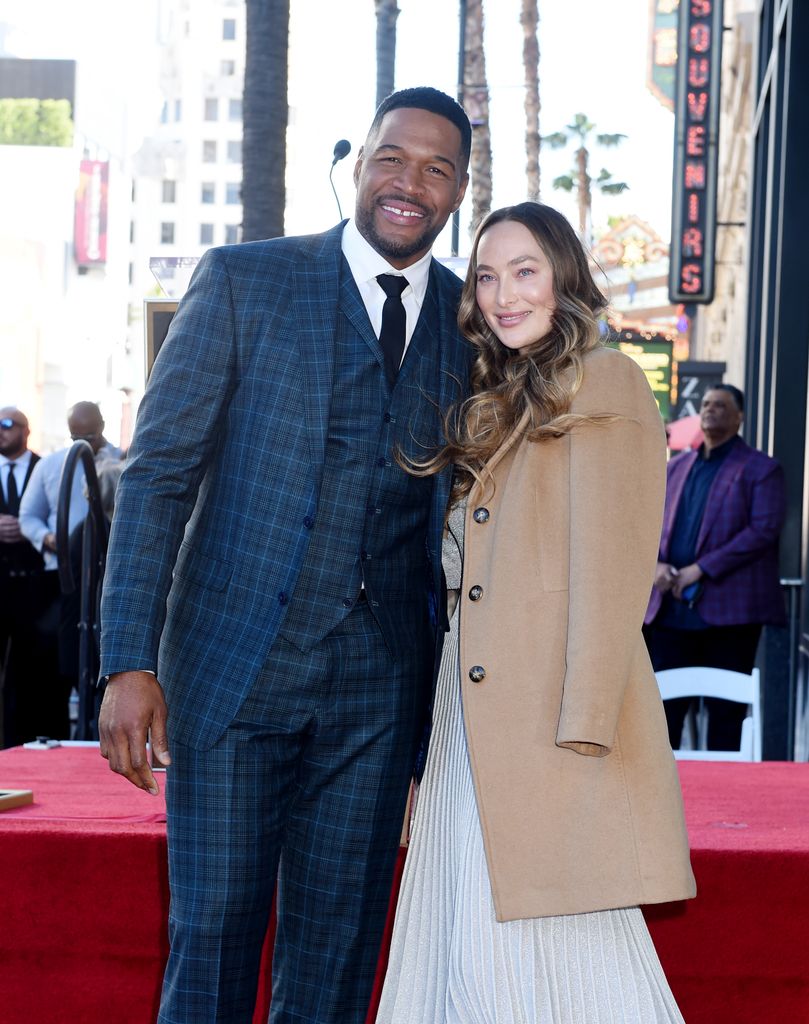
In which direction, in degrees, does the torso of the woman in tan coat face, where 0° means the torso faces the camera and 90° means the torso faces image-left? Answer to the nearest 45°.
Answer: approximately 45°

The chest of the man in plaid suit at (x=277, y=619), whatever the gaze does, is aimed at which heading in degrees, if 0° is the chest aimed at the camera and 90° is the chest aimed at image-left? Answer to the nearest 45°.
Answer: approximately 315°

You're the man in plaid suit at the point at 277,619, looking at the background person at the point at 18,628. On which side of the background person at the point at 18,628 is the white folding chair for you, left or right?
right

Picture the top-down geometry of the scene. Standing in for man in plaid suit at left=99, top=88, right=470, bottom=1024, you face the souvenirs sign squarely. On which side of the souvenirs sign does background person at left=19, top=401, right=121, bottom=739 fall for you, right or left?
left

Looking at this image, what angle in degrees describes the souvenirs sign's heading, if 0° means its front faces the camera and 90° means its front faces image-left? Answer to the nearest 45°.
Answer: approximately 0°

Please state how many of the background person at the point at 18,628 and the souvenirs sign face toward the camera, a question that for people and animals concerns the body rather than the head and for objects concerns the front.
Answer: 2

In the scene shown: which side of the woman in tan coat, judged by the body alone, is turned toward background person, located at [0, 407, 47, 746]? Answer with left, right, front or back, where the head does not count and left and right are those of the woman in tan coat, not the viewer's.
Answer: right

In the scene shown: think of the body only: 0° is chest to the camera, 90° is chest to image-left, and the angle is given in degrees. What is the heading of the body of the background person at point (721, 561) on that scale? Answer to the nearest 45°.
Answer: approximately 45°

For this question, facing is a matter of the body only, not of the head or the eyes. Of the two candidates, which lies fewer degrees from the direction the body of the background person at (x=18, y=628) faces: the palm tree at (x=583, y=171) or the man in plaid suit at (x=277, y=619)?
the man in plaid suit

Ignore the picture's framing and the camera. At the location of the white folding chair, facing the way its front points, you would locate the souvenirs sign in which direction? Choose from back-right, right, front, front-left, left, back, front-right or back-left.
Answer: back

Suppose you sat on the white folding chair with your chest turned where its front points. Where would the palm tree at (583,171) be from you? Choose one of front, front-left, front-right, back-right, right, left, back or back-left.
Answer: back

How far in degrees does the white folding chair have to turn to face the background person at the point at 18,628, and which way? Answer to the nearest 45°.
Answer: approximately 135° to its right
